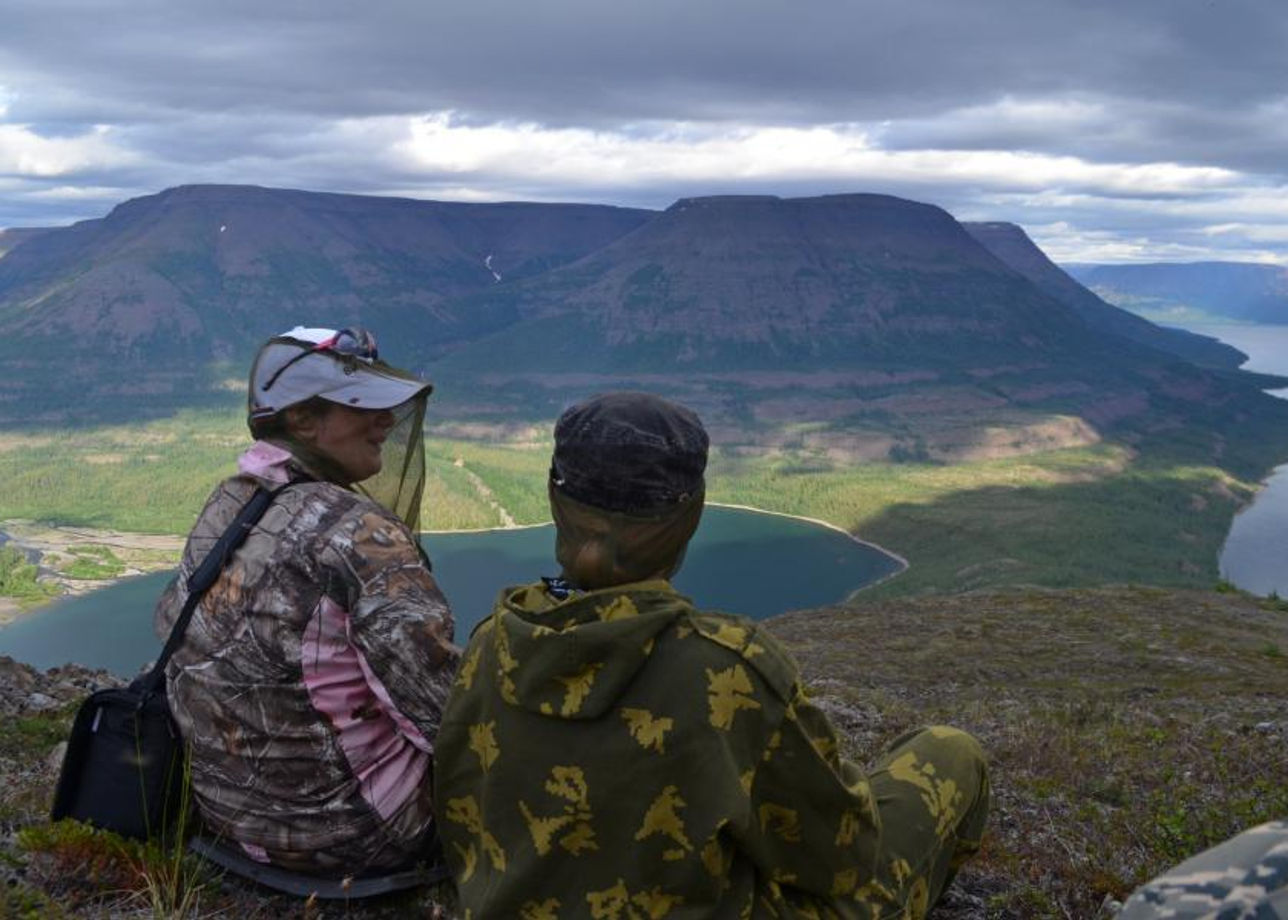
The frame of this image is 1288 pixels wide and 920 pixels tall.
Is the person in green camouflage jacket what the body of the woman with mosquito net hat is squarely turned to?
no

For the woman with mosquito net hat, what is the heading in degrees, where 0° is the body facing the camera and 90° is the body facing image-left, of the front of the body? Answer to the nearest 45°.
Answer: approximately 225°
